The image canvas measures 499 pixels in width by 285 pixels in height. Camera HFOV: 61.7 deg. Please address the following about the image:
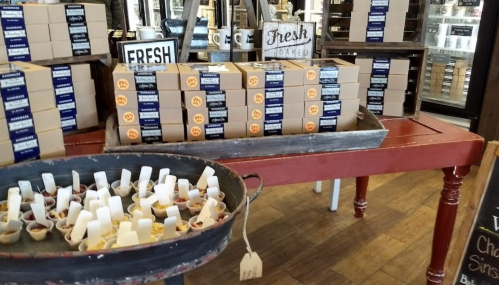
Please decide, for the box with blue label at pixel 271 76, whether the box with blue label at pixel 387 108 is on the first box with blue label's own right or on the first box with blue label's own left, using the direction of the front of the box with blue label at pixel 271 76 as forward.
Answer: on the first box with blue label's own left

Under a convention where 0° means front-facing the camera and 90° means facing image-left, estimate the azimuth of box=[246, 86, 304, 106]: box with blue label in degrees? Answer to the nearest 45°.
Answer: approximately 0°

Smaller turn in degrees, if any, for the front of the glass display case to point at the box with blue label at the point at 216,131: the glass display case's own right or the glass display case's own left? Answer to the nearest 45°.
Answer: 0° — it already faces it

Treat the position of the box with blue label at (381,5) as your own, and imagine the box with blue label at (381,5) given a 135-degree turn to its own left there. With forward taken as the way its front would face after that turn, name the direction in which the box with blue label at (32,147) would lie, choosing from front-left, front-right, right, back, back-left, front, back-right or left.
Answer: back

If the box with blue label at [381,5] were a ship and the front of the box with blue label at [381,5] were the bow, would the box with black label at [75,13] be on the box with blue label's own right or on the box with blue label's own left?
on the box with blue label's own right

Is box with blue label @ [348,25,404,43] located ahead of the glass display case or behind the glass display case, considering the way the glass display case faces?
ahead

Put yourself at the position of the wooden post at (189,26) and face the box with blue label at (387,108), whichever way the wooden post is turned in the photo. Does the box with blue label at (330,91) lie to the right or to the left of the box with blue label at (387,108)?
right

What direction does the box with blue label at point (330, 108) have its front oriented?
toward the camera

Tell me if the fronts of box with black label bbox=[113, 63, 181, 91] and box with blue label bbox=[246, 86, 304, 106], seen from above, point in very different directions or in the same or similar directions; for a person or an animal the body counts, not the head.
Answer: same or similar directions

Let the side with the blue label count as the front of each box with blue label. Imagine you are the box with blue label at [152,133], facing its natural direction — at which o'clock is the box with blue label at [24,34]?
the box with blue label at [24,34] is roughly at 4 o'clock from the box with blue label at [152,133].

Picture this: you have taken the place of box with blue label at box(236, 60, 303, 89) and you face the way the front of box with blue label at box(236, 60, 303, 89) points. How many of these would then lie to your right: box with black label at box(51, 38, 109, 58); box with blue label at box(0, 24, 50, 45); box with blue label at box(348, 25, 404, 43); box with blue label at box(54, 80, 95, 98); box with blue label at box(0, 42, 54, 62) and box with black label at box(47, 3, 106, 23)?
5

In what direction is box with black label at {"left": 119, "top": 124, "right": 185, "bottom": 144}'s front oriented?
toward the camera

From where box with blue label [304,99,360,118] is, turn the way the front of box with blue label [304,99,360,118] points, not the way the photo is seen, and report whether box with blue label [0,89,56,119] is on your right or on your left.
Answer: on your right
